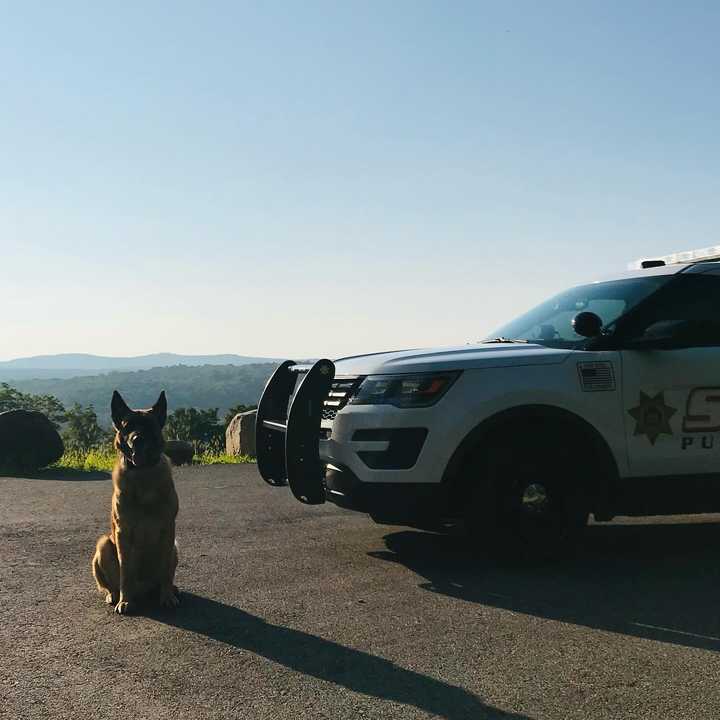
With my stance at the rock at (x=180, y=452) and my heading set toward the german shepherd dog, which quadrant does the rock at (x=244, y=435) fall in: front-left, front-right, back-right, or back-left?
back-left

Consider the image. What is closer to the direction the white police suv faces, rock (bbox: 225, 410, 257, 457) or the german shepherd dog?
the german shepherd dog

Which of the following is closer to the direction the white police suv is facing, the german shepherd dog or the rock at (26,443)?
the german shepherd dog

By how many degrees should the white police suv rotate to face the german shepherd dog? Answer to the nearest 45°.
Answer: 0° — it already faces it

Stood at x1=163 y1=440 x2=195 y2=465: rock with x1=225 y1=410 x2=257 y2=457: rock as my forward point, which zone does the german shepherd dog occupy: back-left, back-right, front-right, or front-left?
back-right

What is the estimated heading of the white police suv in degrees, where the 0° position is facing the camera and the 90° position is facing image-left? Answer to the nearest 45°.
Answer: approximately 45°

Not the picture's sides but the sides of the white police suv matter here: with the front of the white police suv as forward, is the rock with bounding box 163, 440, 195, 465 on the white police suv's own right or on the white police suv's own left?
on the white police suv's own right

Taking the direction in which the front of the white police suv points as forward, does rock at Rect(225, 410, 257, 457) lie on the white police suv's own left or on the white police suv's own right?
on the white police suv's own right

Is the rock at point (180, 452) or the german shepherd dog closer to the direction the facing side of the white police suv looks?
the german shepherd dog
